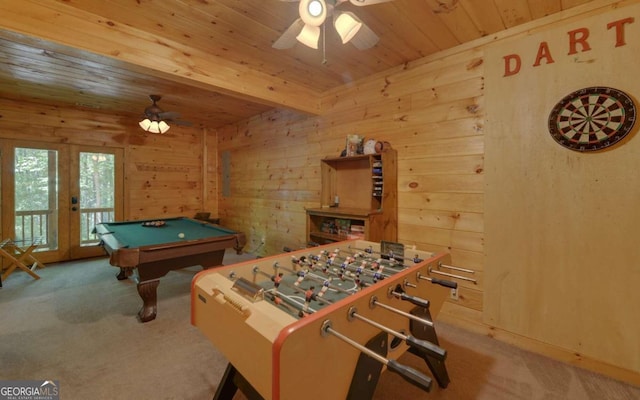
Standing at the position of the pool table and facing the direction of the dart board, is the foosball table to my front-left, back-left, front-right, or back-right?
front-right

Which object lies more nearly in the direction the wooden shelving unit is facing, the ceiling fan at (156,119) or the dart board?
the ceiling fan

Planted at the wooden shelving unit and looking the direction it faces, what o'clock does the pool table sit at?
The pool table is roughly at 1 o'clock from the wooden shelving unit.

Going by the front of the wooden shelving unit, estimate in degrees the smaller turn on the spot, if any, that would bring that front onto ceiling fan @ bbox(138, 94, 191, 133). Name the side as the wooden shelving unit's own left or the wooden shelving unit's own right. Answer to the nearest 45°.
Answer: approximately 45° to the wooden shelving unit's own right

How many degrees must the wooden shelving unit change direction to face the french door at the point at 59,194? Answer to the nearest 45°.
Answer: approximately 45° to its right

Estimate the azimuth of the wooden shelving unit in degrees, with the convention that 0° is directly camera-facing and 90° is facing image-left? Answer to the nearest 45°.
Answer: approximately 45°

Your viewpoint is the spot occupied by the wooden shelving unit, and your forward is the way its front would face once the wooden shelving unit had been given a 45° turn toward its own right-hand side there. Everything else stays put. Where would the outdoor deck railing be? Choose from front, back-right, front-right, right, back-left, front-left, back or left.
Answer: front

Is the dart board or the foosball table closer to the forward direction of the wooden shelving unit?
the foosball table

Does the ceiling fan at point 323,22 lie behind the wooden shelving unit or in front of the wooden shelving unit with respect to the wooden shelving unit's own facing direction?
in front
